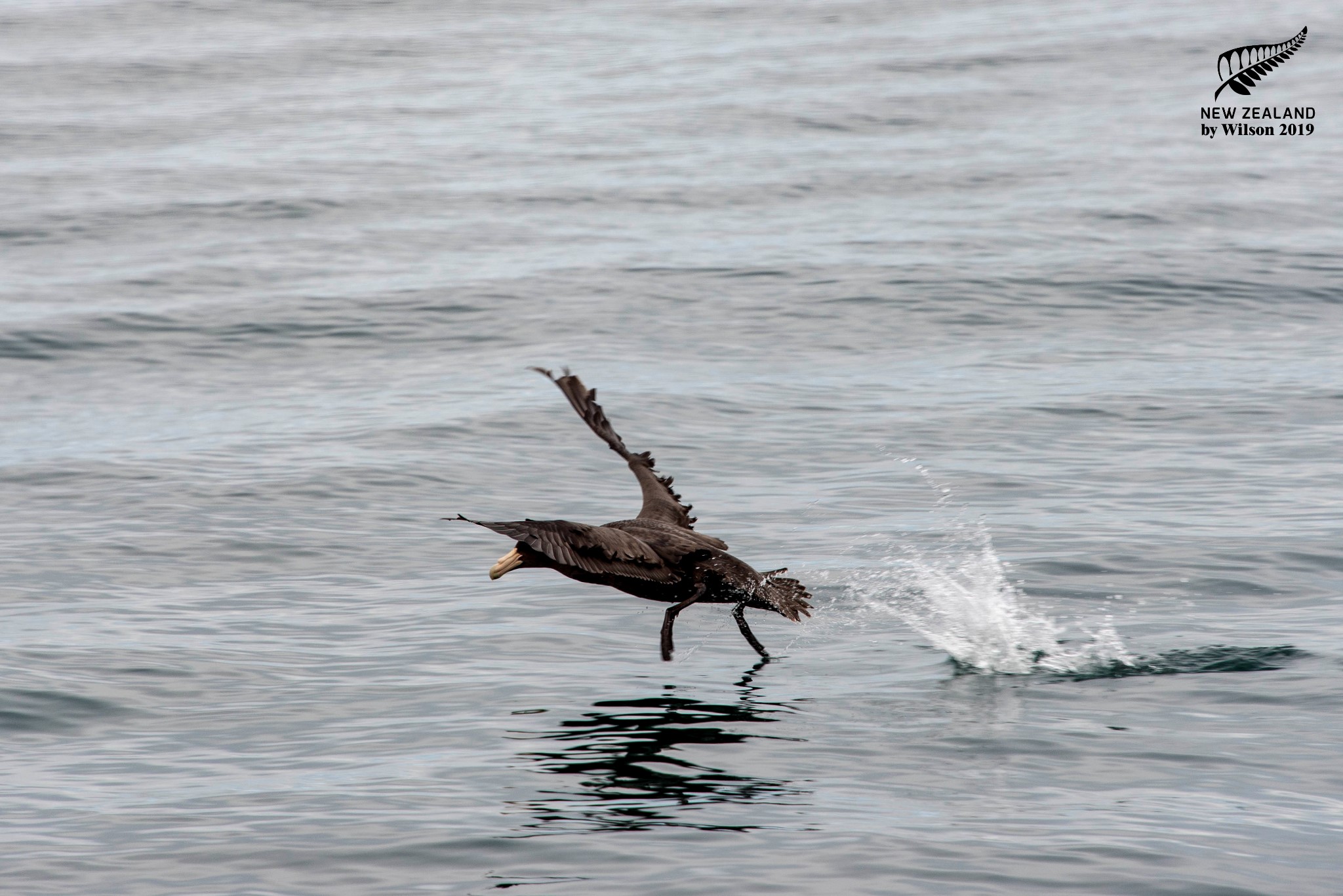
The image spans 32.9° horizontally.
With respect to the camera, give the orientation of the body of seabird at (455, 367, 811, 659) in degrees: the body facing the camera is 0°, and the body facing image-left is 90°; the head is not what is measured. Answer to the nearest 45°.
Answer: approximately 90°
